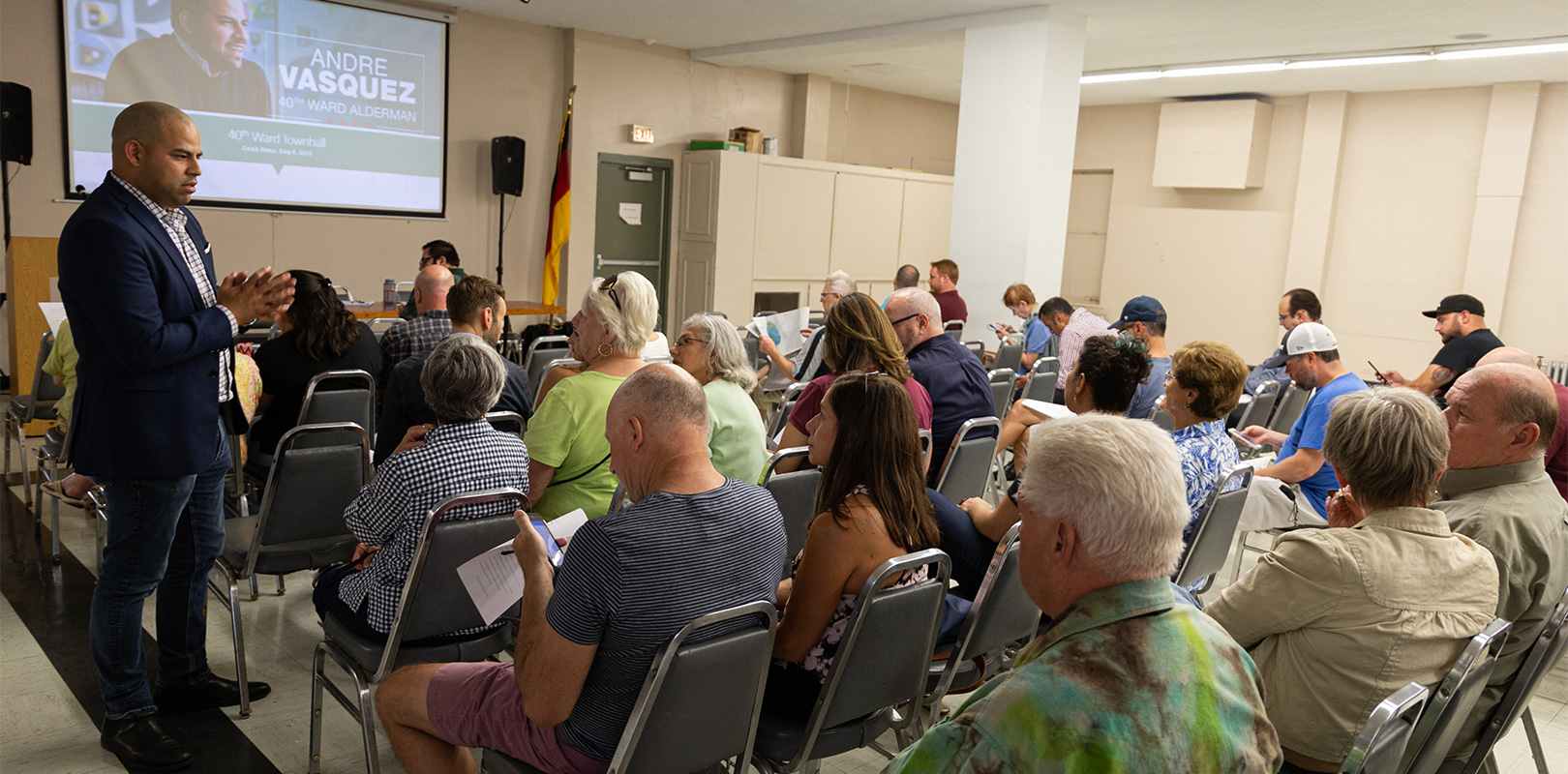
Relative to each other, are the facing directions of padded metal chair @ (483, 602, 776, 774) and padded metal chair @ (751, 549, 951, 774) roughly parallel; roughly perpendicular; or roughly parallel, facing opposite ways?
roughly parallel

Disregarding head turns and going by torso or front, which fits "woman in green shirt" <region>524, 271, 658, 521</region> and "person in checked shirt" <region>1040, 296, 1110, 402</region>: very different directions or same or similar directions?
same or similar directions

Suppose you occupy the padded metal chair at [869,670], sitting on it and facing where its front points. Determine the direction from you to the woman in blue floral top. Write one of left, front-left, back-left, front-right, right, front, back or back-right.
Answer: right

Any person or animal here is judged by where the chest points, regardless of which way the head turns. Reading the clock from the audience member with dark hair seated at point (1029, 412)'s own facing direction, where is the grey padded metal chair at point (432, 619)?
The grey padded metal chair is roughly at 9 o'clock from the audience member with dark hair seated.

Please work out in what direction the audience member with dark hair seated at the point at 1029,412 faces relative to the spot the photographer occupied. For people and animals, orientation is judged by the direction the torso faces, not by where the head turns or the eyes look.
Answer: facing away from the viewer and to the left of the viewer

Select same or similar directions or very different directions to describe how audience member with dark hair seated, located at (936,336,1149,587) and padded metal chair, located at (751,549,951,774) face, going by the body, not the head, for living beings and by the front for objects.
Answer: same or similar directions

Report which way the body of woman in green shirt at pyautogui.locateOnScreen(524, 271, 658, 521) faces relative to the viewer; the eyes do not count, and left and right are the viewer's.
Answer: facing away from the viewer and to the left of the viewer

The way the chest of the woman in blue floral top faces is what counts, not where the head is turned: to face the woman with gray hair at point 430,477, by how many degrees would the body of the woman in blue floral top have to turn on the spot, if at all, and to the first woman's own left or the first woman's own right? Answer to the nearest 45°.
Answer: approximately 90° to the first woman's own left

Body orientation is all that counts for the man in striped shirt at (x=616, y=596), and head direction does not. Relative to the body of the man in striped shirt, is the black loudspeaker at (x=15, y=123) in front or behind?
in front

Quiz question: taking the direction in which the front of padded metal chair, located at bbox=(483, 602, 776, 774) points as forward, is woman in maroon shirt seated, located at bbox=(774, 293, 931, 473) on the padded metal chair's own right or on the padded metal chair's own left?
on the padded metal chair's own right

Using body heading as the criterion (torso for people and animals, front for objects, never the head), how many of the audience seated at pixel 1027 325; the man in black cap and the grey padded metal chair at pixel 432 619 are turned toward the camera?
0

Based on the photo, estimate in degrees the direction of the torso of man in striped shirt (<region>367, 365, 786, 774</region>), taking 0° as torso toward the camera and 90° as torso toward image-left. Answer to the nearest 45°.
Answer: approximately 135°

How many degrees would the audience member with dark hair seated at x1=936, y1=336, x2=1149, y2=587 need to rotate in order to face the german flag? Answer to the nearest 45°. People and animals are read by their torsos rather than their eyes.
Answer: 0° — they already face it

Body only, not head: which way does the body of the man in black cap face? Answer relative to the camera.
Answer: to the viewer's left

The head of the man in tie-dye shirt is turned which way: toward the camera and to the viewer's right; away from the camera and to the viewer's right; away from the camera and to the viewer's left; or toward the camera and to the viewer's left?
away from the camera and to the viewer's left

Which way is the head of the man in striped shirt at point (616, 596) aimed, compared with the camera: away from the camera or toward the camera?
away from the camera
